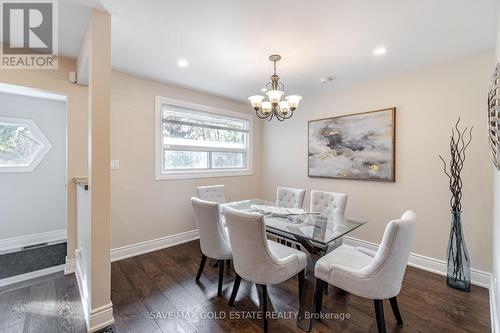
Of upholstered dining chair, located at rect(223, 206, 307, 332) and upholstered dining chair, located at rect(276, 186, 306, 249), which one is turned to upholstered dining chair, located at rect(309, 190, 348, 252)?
upholstered dining chair, located at rect(223, 206, 307, 332)

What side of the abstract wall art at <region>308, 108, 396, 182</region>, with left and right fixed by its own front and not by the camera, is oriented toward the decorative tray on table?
front

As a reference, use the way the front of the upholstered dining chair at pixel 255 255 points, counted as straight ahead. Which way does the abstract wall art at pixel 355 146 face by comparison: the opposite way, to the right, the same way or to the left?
the opposite way

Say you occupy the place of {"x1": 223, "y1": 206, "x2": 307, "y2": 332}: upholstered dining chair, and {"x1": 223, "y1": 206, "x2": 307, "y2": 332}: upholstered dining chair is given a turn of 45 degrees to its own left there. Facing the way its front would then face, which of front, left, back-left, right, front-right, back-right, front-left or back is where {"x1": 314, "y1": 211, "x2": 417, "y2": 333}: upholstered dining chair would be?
right

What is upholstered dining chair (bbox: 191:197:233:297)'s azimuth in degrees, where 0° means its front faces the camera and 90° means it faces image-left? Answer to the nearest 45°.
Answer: approximately 225°

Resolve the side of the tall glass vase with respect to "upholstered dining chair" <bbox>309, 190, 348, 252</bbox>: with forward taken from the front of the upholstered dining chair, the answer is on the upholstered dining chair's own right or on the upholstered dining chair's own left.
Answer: on the upholstered dining chair's own left

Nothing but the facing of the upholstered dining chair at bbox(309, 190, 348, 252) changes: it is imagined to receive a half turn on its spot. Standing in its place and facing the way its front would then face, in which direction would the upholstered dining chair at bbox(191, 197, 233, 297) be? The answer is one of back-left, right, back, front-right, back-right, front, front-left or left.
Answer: back-left

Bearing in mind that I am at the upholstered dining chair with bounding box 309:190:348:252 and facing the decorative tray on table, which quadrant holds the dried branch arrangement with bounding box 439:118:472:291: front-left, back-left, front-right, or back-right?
back-left

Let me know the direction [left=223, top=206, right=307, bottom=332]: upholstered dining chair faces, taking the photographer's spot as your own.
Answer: facing away from the viewer and to the right of the viewer

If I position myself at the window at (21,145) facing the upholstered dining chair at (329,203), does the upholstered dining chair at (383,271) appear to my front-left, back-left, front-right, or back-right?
front-right

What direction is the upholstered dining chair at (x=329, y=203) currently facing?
toward the camera

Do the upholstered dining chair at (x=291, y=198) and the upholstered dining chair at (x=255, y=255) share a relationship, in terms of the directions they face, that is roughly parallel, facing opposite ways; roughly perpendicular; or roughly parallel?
roughly parallel, facing opposite ways

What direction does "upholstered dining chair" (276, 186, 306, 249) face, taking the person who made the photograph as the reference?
facing the viewer and to the left of the viewer

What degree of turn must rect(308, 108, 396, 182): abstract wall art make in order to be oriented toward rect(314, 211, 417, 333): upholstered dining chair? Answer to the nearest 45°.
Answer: approximately 45° to its left
